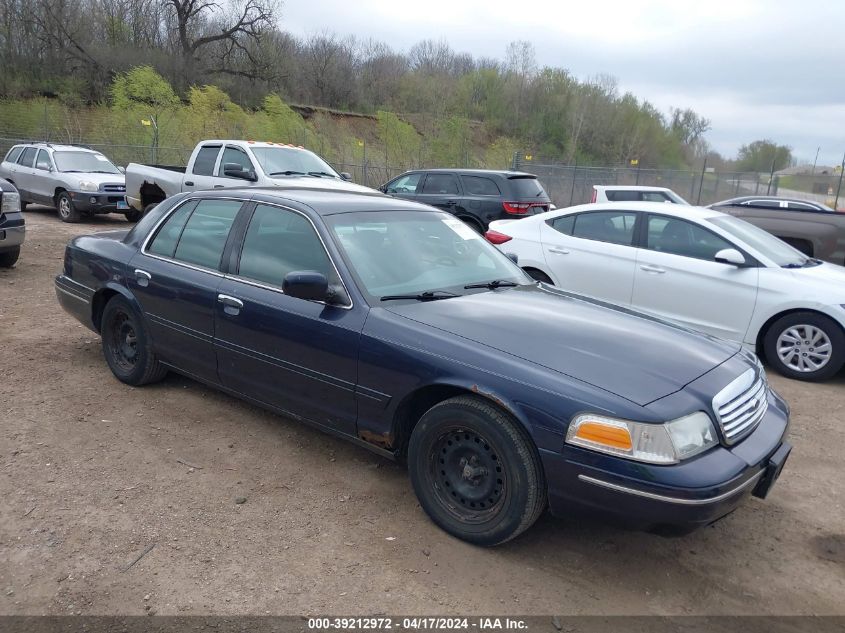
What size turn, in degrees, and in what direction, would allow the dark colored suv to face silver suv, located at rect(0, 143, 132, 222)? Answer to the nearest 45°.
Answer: approximately 45° to its left

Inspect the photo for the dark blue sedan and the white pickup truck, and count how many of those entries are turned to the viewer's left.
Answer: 0

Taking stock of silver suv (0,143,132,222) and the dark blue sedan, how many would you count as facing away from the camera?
0

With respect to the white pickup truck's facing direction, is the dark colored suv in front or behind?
in front

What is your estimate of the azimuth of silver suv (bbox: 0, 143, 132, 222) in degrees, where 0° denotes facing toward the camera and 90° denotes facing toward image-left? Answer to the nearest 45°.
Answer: approximately 315°

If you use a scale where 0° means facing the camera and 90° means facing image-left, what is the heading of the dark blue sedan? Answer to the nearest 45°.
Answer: approximately 315°

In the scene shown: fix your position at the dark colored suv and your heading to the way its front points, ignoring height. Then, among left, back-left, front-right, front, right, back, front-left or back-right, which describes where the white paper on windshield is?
back-left

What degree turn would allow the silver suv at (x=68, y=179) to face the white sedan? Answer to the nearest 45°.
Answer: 0° — it already faces it

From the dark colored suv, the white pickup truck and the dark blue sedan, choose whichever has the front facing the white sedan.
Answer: the white pickup truck

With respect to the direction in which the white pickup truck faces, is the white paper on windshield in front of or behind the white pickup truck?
in front

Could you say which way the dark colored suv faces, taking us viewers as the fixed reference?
facing away from the viewer and to the left of the viewer

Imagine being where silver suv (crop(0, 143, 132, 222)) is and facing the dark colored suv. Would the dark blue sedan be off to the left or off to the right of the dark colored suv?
right
